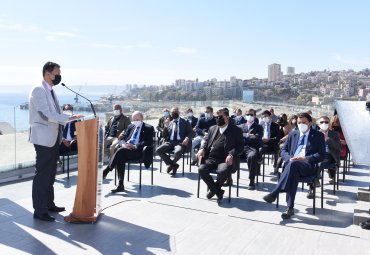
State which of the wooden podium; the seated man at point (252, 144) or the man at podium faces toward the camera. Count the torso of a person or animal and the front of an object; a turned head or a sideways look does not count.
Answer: the seated man

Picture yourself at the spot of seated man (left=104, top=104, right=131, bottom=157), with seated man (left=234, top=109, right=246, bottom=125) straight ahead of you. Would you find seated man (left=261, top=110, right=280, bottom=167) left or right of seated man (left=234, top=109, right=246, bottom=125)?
right

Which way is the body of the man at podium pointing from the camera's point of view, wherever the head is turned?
to the viewer's right

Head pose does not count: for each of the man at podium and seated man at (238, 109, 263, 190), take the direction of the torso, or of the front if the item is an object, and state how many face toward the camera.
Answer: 1

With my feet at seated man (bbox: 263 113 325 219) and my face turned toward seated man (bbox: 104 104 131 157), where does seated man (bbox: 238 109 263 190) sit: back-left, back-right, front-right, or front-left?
front-right

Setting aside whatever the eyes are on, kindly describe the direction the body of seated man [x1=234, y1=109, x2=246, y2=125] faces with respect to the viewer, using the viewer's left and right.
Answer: facing the viewer and to the left of the viewer

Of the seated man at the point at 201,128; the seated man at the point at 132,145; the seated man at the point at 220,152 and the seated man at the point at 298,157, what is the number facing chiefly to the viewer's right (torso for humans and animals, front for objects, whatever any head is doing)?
0

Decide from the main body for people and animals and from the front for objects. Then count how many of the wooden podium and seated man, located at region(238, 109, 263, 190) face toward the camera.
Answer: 1

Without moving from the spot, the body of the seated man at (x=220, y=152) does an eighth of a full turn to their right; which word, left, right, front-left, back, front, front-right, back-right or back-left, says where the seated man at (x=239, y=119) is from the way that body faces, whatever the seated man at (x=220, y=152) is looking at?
right

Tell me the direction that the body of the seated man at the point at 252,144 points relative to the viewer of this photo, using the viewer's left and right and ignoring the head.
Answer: facing the viewer

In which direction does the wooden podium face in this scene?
to the viewer's right

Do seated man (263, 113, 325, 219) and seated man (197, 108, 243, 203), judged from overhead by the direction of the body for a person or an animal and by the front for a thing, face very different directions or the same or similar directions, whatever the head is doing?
same or similar directions

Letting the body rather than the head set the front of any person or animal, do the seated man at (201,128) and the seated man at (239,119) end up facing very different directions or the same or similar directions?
same or similar directions

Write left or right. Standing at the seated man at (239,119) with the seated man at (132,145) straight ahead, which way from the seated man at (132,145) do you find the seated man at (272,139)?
left
